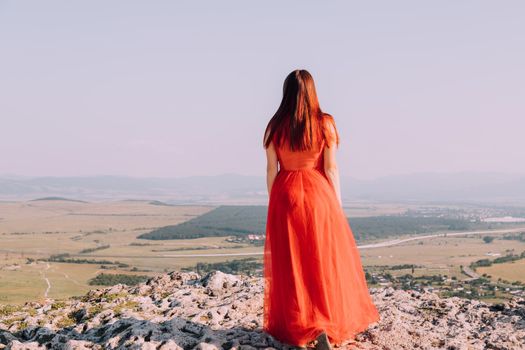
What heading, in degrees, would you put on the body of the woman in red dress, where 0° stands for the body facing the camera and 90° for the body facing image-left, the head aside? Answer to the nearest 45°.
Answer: approximately 180°

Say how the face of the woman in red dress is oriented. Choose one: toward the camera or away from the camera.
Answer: away from the camera
